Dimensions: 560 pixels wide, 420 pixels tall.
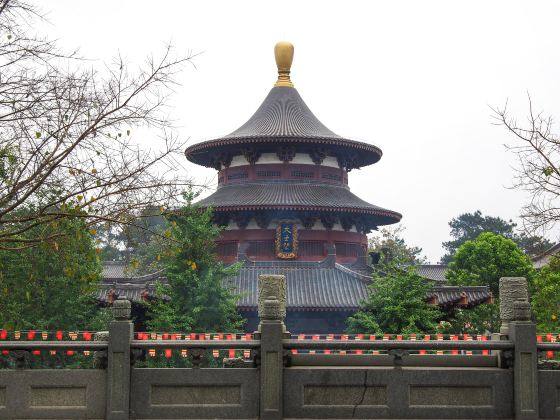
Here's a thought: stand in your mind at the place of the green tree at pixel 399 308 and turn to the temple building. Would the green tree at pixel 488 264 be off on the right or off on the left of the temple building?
right

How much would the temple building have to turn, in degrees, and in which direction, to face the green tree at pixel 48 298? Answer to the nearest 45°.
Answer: approximately 45° to its right

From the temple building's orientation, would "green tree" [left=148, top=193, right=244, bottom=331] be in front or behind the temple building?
in front

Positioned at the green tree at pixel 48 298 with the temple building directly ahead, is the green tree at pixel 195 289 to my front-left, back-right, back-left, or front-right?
front-right

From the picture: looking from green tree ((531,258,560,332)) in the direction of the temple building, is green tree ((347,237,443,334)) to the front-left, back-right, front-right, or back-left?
front-left

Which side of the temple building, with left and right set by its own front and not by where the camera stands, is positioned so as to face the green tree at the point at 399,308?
front

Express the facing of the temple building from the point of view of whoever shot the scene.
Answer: facing the viewer
